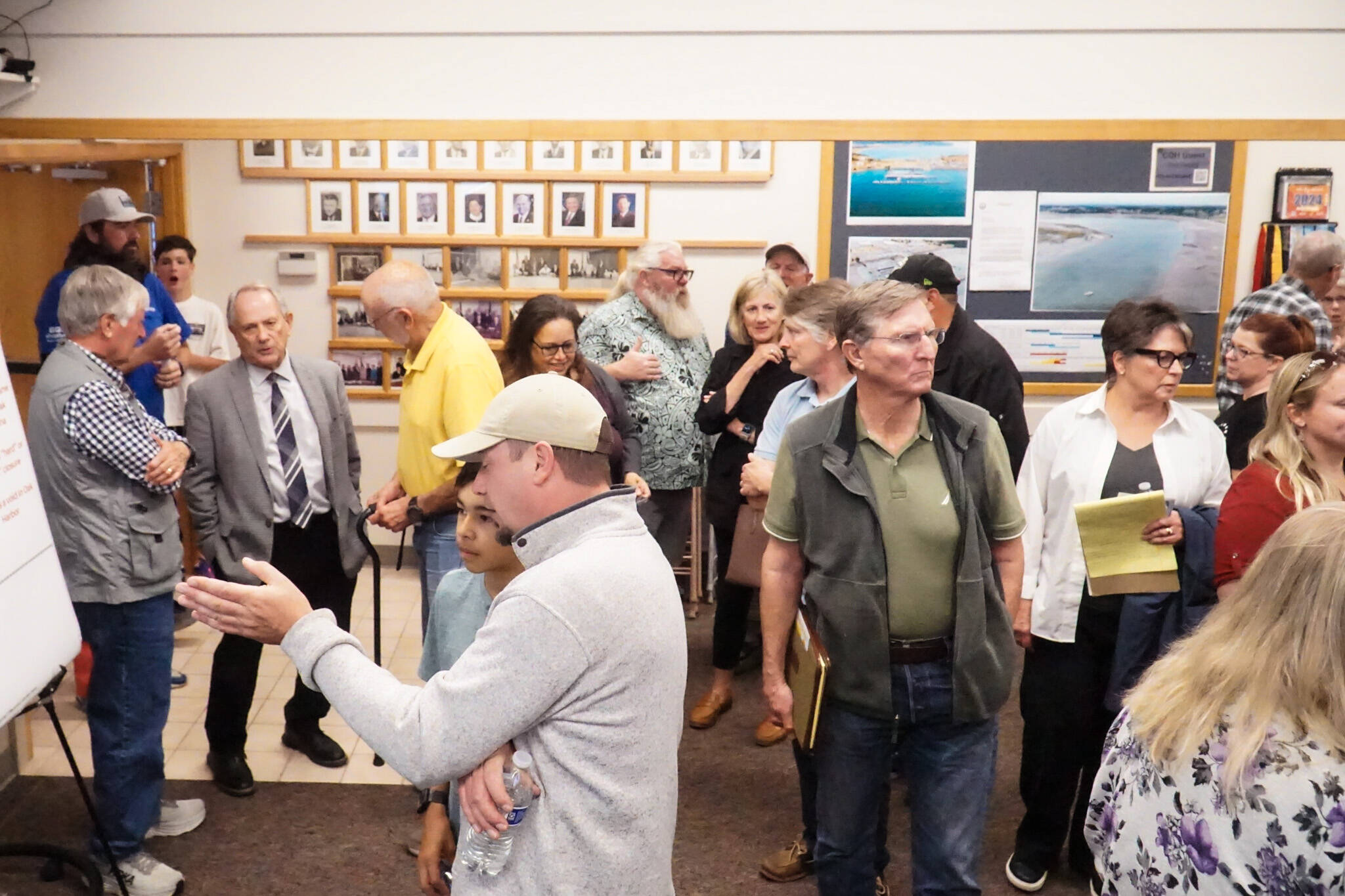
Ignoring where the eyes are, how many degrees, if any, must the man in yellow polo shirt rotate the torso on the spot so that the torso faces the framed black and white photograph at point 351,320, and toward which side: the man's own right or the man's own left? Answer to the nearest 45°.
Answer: approximately 90° to the man's own right

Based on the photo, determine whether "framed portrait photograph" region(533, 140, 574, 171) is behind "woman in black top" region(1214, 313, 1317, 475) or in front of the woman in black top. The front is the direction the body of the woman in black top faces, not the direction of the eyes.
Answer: in front

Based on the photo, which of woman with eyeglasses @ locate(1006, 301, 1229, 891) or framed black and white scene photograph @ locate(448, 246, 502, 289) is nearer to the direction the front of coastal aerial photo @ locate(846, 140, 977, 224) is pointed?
the woman with eyeglasses

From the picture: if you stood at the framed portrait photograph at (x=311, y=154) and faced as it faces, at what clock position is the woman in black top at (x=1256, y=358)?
The woman in black top is roughly at 10 o'clock from the framed portrait photograph.

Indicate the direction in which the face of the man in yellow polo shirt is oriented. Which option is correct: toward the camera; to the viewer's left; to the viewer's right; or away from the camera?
to the viewer's left

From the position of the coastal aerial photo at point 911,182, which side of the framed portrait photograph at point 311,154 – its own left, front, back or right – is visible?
left
